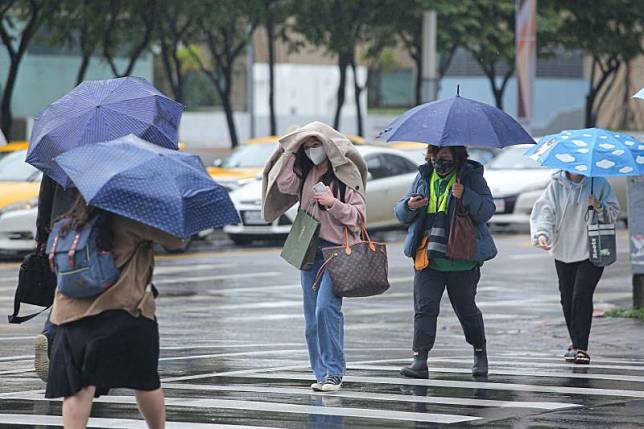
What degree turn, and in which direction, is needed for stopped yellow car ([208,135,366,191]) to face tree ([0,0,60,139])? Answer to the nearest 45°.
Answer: approximately 90° to its right

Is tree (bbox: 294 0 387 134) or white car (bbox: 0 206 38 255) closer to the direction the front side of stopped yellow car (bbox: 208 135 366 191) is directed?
the white car

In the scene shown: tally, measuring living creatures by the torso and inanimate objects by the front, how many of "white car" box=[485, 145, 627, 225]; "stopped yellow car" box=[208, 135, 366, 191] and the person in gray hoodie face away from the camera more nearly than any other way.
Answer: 0

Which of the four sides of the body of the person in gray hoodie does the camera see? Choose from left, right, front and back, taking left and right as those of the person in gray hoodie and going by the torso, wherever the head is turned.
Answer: front

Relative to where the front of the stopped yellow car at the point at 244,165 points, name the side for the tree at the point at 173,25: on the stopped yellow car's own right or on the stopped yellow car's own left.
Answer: on the stopped yellow car's own right

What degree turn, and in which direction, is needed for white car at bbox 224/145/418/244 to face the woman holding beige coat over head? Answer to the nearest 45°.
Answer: approximately 45° to its left

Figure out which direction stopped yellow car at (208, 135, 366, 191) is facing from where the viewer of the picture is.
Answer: facing the viewer and to the left of the viewer

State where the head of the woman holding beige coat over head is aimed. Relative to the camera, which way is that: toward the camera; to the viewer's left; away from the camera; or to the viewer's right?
toward the camera

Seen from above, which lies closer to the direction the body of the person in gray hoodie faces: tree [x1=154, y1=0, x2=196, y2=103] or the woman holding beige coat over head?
the woman holding beige coat over head

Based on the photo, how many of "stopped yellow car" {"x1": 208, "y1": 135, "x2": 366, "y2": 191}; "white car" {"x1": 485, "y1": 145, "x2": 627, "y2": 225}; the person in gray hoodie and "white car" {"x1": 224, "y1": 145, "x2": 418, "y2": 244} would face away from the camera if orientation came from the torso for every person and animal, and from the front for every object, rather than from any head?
0

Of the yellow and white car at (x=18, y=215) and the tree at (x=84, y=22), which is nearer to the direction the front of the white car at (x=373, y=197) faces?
the yellow and white car

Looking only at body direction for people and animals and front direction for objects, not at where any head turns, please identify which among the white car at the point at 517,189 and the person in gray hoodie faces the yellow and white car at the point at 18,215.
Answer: the white car

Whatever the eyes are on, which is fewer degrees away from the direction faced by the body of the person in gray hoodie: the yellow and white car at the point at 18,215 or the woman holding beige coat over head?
the woman holding beige coat over head

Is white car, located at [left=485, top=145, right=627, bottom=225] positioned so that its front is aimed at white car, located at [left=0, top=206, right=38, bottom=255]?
yes
